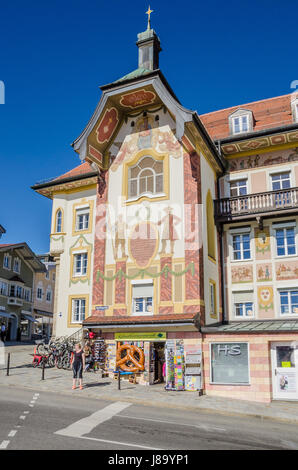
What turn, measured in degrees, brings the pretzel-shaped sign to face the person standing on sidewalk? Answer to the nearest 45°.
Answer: approximately 45° to its right

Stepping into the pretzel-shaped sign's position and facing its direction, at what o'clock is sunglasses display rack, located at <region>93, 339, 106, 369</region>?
The sunglasses display rack is roughly at 4 o'clock from the pretzel-shaped sign.

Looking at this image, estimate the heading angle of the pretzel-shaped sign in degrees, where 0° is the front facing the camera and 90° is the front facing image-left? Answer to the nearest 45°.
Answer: approximately 0°

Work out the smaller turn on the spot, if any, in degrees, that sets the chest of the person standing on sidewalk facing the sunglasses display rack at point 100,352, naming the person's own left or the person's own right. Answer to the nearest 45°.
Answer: approximately 180°

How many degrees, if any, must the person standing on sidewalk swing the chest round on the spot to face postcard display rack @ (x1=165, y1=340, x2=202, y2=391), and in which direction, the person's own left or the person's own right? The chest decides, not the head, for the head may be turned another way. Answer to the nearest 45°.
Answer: approximately 90° to the person's own left

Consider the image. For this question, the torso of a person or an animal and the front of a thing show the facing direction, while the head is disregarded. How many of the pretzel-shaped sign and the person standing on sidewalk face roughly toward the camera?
2

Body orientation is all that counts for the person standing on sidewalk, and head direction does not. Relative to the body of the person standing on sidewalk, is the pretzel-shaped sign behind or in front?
behind
